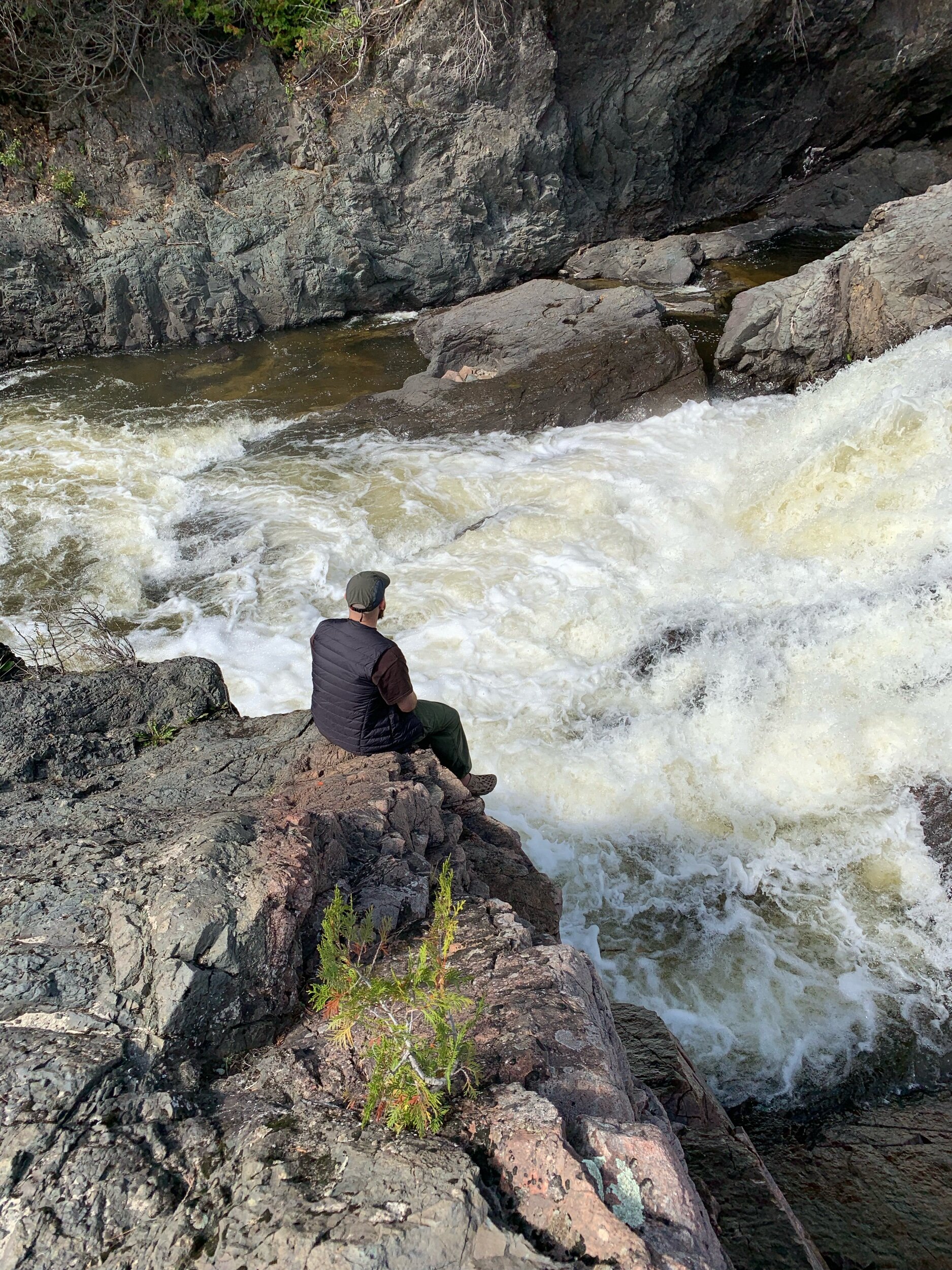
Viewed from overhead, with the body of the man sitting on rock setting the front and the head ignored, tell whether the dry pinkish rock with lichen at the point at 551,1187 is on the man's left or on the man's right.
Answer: on the man's right

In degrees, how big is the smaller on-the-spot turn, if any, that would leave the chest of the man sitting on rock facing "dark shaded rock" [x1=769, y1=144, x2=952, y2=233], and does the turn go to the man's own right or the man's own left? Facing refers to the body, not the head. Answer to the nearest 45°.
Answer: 0° — they already face it

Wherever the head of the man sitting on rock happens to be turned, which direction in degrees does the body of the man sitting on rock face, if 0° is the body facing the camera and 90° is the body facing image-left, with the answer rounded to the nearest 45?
approximately 225°

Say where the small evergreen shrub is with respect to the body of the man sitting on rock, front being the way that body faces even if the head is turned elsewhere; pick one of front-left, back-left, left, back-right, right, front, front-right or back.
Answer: back-right

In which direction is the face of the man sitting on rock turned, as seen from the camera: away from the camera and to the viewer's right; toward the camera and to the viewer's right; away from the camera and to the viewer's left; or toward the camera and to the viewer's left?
away from the camera and to the viewer's right

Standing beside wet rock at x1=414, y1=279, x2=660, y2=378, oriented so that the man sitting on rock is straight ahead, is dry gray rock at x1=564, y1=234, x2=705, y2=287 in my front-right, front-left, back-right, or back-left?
back-left

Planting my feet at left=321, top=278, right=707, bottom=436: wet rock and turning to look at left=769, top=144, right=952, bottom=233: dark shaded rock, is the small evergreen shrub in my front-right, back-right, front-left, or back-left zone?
back-right

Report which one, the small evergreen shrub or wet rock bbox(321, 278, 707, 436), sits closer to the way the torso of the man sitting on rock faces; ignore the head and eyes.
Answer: the wet rock

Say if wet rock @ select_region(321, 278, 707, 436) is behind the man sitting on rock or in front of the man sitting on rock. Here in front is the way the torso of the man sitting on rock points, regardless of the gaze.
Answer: in front
